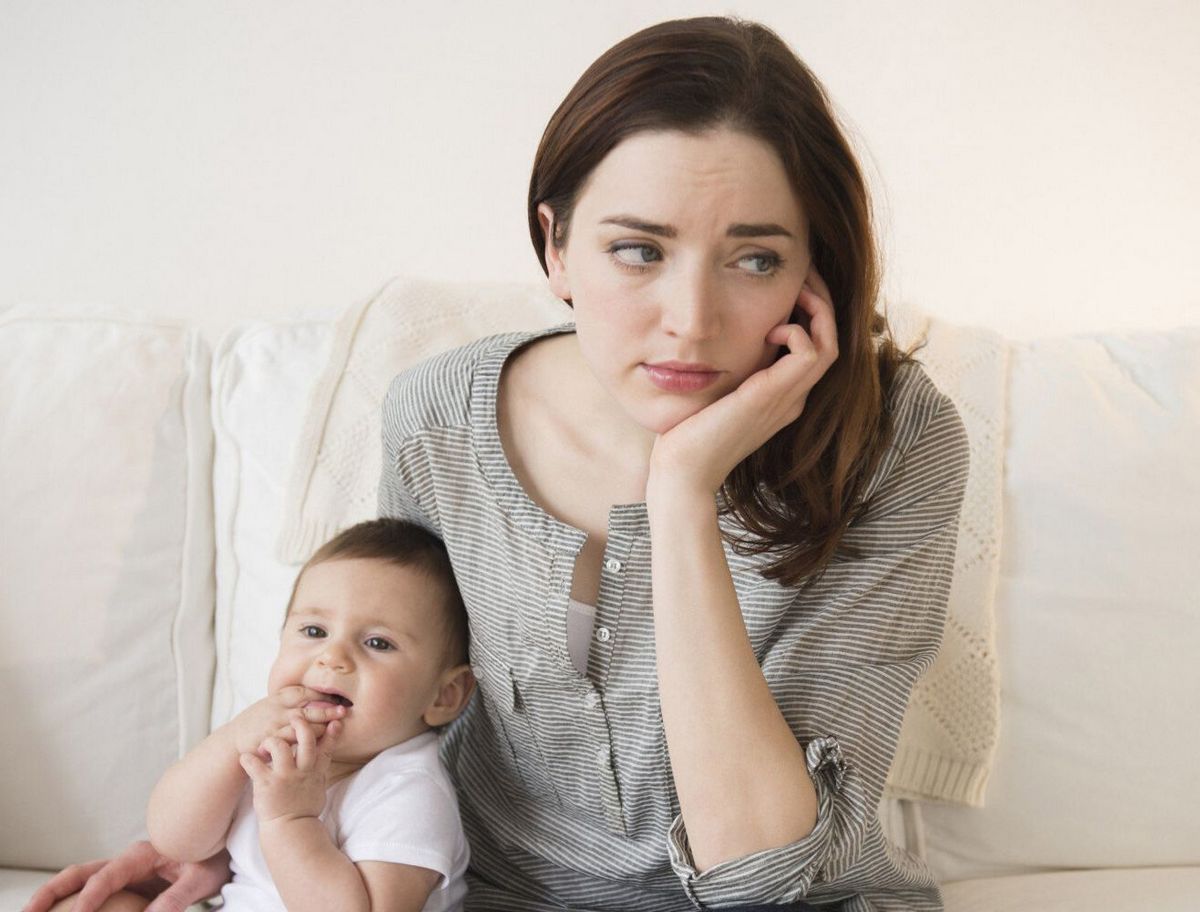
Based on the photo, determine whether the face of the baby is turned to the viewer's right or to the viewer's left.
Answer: to the viewer's left

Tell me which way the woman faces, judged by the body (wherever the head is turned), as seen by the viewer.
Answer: toward the camera

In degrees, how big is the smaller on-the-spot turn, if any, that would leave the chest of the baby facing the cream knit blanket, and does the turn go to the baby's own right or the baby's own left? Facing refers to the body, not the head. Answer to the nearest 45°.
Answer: approximately 135° to the baby's own left

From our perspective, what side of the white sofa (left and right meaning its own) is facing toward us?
front
